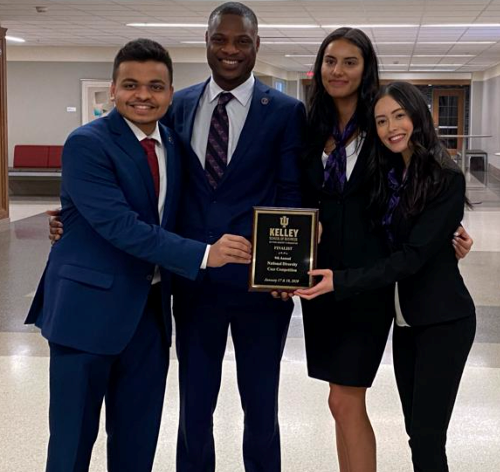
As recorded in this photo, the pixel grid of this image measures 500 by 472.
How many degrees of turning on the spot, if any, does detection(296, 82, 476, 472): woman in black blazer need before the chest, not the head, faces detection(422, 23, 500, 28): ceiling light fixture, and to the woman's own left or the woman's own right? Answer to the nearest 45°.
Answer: approximately 135° to the woman's own right

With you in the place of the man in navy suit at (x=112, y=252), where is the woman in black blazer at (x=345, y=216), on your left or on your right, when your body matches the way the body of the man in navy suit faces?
on your left

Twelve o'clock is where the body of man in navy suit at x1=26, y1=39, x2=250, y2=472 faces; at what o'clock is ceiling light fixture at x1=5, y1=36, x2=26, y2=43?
The ceiling light fixture is roughly at 7 o'clock from the man in navy suit.

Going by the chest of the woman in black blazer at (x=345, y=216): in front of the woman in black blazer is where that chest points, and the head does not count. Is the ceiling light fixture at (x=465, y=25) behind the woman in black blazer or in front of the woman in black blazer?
behind

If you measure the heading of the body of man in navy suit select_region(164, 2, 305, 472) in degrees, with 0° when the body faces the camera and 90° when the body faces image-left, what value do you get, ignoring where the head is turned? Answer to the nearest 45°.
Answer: approximately 0°

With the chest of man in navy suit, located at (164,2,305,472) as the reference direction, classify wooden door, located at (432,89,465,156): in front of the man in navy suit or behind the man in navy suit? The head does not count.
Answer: behind

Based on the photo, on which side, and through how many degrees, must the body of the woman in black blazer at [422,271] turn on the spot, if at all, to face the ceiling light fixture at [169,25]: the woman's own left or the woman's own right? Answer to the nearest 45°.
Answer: approximately 135° to the woman's own right

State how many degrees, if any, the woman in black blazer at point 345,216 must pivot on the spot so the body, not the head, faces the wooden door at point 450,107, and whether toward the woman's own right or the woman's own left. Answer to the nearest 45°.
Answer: approximately 180°

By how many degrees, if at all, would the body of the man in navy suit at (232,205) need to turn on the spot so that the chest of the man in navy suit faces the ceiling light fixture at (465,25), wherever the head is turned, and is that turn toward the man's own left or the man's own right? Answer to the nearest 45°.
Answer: approximately 180°
